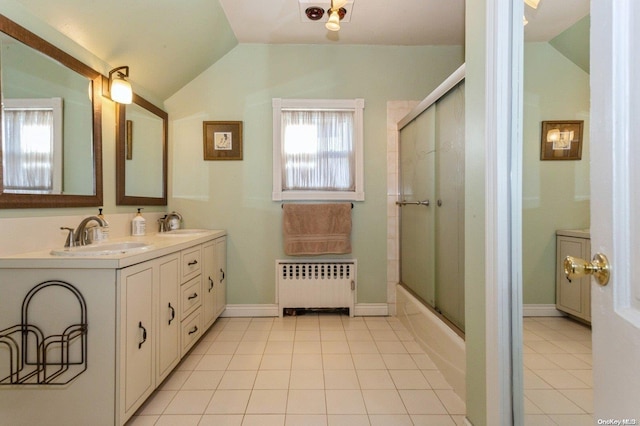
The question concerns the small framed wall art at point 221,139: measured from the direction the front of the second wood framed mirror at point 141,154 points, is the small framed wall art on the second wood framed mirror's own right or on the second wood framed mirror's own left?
on the second wood framed mirror's own left

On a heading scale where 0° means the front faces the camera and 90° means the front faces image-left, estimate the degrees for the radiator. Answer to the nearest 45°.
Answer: approximately 0°

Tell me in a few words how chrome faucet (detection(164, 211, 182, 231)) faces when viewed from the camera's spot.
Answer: facing to the right of the viewer

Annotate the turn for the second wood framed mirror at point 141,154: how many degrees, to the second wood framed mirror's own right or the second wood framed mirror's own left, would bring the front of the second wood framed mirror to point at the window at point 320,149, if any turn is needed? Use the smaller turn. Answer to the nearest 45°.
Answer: approximately 45° to the second wood framed mirror's own left

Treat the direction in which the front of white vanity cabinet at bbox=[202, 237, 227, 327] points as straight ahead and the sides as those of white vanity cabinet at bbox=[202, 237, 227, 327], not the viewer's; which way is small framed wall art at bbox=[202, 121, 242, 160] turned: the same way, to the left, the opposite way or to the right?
to the right
